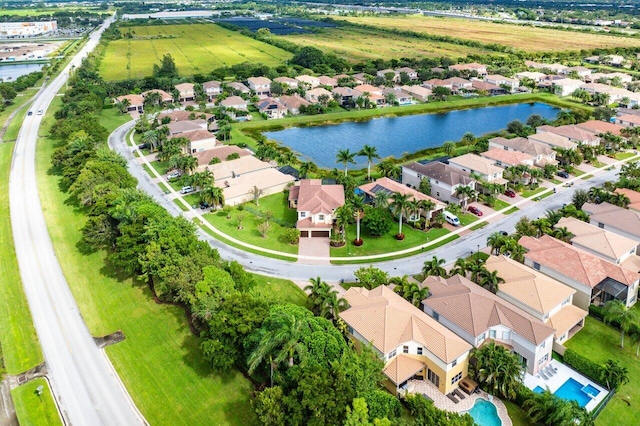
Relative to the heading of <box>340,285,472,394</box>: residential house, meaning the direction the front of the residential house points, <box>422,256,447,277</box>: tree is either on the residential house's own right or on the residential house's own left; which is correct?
on the residential house's own right

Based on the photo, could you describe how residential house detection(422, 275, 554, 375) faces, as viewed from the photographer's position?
facing away from the viewer and to the left of the viewer

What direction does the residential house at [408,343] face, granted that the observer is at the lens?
facing away from the viewer and to the left of the viewer

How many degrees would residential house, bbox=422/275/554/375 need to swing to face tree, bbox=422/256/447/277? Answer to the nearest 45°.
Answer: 0° — it already faces it

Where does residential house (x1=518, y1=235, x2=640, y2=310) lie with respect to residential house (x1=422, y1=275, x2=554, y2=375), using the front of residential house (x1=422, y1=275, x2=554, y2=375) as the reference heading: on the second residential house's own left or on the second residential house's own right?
on the second residential house's own right

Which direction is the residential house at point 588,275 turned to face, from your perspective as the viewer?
facing away from the viewer and to the left of the viewer

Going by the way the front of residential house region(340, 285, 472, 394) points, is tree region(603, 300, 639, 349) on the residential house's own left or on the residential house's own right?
on the residential house's own right
